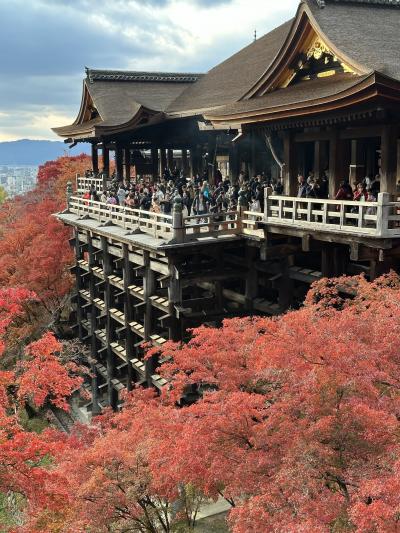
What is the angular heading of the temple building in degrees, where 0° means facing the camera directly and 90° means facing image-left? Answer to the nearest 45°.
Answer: approximately 45°

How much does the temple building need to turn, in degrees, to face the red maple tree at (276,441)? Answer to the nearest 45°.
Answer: approximately 45° to its left
